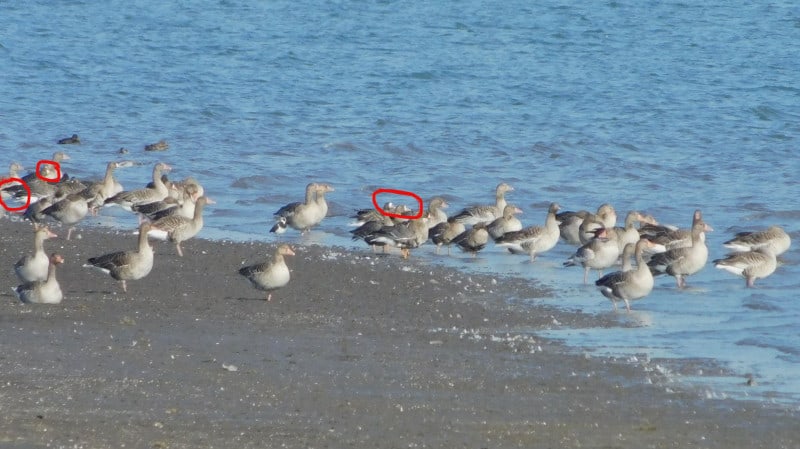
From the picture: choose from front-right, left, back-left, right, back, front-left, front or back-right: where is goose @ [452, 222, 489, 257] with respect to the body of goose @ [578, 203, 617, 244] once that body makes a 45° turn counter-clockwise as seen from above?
back

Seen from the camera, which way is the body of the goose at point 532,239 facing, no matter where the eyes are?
to the viewer's right

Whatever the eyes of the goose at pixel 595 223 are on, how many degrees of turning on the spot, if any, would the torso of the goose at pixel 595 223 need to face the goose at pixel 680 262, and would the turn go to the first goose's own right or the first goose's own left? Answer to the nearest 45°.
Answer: approximately 45° to the first goose's own right

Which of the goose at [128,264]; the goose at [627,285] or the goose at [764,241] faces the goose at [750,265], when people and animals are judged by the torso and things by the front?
the goose at [128,264]

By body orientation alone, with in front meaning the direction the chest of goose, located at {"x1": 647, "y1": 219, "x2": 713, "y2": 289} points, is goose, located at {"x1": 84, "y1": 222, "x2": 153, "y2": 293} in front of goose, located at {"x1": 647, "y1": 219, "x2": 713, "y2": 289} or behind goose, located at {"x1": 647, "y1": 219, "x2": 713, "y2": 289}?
behind

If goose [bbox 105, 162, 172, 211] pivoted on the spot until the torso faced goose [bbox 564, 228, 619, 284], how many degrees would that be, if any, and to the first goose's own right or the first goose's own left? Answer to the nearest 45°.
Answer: approximately 45° to the first goose's own right

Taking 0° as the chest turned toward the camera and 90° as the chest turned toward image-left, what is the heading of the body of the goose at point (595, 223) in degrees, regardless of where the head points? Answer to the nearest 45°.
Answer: approximately 270°

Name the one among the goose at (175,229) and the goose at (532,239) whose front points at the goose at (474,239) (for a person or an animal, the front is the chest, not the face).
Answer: the goose at (175,229)

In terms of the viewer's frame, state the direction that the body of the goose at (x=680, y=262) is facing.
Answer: to the viewer's right

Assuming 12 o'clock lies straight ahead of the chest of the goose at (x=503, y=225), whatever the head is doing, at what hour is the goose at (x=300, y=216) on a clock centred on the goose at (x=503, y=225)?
the goose at (x=300, y=216) is roughly at 6 o'clock from the goose at (x=503, y=225).

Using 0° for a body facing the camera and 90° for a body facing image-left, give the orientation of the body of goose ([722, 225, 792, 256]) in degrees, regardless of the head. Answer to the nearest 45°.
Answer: approximately 270°

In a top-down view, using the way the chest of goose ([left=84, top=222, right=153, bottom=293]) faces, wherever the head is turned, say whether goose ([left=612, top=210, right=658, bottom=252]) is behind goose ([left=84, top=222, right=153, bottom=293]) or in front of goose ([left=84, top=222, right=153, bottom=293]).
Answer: in front

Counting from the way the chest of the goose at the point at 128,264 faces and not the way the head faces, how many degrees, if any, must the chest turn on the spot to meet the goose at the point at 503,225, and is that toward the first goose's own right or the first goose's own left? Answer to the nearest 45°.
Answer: approximately 45° to the first goose's own left

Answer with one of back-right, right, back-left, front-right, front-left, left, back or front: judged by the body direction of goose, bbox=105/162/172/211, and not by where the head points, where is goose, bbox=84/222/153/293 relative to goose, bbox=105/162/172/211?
right
